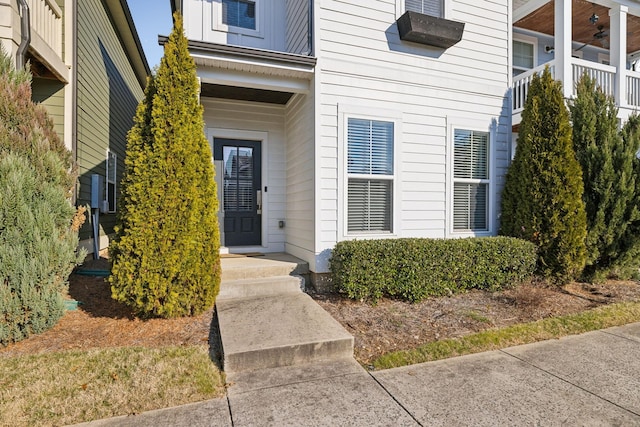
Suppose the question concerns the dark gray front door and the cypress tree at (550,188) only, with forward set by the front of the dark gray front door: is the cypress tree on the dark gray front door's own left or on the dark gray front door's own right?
on the dark gray front door's own left

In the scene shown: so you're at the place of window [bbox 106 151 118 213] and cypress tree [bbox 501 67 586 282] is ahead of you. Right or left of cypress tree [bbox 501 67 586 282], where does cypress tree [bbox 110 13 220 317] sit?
right

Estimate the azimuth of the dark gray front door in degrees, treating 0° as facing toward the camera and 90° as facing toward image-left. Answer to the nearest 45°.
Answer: approximately 0°

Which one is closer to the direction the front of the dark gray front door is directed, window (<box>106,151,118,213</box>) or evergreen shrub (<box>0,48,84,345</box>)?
the evergreen shrub

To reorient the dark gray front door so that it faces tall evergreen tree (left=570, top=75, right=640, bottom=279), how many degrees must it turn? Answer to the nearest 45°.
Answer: approximately 90° to its left

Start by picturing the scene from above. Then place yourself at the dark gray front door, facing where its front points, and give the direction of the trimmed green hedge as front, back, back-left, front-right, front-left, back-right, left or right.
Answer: front-left

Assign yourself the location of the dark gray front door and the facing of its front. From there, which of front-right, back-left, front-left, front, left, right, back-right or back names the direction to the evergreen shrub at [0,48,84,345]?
front-right

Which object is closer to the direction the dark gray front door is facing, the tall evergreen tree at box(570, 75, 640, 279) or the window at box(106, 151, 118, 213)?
the tall evergreen tree
